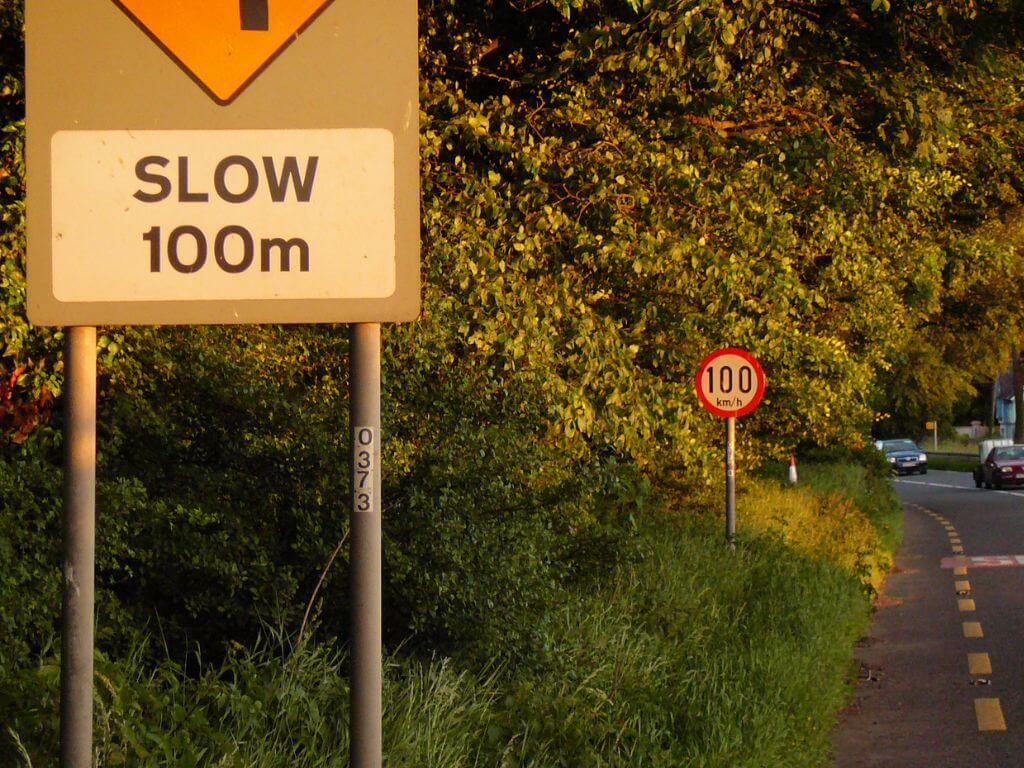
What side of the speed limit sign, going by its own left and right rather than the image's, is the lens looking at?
front

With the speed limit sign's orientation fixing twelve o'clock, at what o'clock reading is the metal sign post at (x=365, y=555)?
The metal sign post is roughly at 12 o'clock from the speed limit sign.

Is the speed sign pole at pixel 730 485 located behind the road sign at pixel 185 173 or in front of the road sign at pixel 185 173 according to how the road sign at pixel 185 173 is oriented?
behind

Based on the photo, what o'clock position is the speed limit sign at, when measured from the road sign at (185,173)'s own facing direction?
The speed limit sign is roughly at 7 o'clock from the road sign.

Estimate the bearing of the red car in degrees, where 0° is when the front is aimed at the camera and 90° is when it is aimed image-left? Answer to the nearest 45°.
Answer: approximately 315°

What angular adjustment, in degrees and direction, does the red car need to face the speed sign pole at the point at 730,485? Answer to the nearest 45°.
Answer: approximately 45° to its right

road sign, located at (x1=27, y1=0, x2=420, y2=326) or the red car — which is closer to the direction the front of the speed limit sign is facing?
the road sign

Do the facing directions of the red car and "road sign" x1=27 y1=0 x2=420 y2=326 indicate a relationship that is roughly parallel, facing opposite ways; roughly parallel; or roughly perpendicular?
roughly parallel

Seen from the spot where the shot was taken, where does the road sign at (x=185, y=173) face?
facing the viewer

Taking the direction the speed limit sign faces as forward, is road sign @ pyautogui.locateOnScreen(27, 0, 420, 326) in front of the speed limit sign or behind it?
in front

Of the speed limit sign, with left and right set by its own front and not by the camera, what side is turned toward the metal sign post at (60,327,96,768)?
front

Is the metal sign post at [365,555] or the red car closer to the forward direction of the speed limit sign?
the metal sign post

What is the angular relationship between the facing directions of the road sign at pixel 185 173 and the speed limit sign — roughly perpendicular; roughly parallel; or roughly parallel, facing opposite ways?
roughly parallel

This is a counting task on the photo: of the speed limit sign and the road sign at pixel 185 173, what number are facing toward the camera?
2
